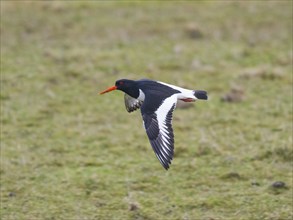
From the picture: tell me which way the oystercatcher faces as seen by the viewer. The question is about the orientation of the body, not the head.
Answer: to the viewer's left
